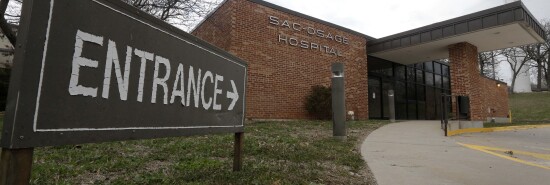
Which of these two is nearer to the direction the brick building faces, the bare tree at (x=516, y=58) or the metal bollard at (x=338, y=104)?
the metal bollard

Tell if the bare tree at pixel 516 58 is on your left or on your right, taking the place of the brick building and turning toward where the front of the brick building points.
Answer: on your left
